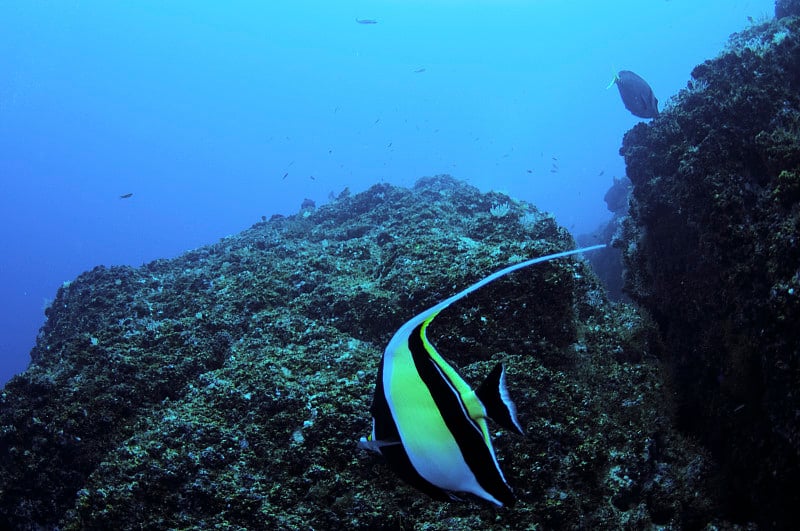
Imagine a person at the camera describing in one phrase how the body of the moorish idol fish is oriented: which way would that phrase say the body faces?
to the viewer's left

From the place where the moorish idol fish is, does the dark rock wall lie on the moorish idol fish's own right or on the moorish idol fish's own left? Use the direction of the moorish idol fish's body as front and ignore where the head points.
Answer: on the moorish idol fish's own right

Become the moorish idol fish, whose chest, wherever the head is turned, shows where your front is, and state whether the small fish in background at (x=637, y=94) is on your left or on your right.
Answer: on your right
